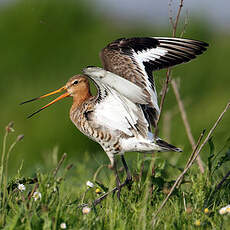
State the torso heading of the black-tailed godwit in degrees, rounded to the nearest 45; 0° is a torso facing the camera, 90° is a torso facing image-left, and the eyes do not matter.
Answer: approximately 90°

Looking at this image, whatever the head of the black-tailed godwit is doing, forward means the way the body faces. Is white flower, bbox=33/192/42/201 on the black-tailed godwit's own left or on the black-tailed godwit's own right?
on the black-tailed godwit's own left
